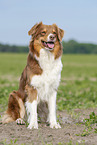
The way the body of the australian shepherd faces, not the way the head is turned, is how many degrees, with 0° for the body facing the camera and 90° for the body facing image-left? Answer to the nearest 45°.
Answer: approximately 315°
